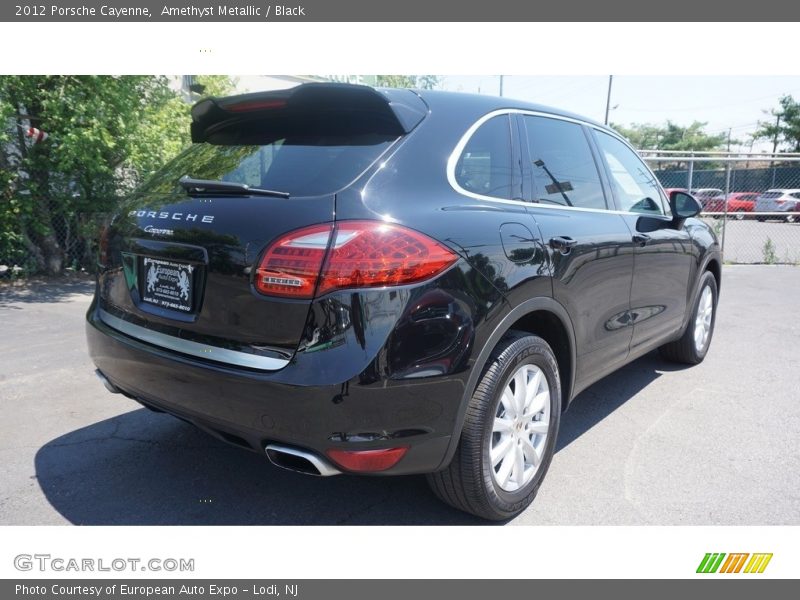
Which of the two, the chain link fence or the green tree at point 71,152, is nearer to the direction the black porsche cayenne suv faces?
the chain link fence

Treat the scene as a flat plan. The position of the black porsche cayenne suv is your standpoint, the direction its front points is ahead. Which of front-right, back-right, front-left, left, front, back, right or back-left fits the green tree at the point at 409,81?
front-left

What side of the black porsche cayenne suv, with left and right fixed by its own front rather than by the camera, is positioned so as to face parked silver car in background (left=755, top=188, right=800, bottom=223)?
front

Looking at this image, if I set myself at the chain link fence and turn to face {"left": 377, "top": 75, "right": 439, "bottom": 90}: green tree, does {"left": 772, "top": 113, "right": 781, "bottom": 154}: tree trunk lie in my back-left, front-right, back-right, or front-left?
front-right

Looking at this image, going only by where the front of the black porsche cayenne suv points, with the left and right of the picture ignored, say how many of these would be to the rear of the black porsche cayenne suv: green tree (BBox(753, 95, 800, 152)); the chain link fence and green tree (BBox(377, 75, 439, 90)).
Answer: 0

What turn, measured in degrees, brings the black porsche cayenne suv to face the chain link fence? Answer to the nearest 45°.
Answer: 0° — it already faces it

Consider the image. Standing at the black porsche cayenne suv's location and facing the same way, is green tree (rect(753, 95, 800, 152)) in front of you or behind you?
in front

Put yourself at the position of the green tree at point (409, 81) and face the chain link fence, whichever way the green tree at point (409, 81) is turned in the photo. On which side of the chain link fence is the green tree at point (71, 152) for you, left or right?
right

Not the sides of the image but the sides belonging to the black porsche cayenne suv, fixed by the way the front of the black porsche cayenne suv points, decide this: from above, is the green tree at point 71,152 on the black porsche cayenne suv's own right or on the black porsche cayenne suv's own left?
on the black porsche cayenne suv's own left

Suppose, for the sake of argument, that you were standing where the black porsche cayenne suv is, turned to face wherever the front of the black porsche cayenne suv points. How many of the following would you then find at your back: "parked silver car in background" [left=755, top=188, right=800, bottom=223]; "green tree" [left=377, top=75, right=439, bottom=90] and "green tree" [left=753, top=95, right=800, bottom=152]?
0

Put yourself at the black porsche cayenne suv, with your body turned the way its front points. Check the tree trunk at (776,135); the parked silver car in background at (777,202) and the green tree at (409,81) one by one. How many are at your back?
0

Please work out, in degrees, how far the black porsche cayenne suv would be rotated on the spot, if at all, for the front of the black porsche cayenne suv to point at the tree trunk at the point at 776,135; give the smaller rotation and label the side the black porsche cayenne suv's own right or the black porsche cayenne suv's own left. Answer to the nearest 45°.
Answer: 0° — it already faces it

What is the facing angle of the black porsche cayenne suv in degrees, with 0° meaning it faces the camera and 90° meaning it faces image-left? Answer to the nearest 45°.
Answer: approximately 225°
